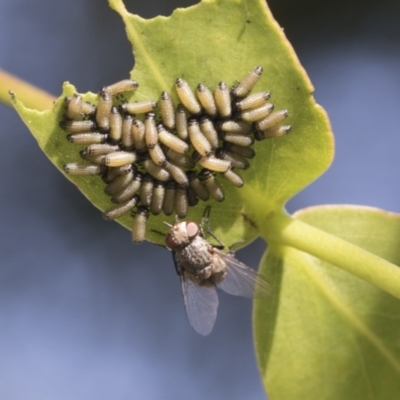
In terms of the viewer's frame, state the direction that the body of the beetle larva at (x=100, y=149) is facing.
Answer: to the viewer's left
